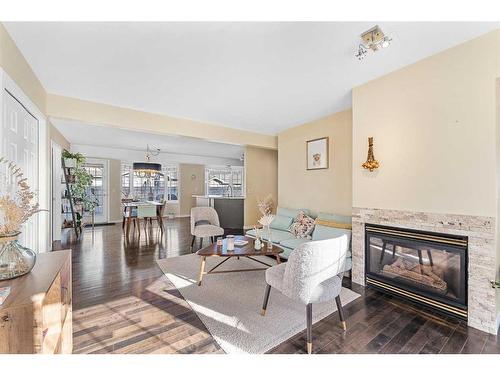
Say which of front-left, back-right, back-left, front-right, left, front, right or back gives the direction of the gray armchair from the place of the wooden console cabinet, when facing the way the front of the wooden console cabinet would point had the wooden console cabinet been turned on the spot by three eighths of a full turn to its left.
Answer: right

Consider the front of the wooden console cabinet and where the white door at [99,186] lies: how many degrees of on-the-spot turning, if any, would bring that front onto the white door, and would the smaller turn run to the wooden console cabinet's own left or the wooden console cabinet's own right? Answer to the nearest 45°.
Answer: approximately 90° to the wooden console cabinet's own left

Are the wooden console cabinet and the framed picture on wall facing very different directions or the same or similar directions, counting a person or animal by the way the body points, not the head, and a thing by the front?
very different directions

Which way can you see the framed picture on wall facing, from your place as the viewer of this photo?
facing the viewer and to the left of the viewer

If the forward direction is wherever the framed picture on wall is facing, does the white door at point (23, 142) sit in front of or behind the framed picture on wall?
in front

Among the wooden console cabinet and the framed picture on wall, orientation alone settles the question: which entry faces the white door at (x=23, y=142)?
the framed picture on wall

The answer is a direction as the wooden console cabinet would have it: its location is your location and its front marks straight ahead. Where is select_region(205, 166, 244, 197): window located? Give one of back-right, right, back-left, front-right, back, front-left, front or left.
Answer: front-left

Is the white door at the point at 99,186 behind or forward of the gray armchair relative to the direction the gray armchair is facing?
behind

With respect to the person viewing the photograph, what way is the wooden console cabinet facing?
facing to the right of the viewer

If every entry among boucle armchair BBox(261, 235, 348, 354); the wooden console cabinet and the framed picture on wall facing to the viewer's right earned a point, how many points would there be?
1

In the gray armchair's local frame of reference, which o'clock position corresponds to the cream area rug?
The cream area rug is roughly at 1 o'clock from the gray armchair.

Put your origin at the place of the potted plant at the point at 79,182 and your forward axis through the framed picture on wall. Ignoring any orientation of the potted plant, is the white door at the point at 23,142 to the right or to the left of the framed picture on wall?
right

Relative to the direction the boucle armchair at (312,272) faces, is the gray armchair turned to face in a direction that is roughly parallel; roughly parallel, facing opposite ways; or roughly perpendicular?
roughly parallel, facing opposite ways

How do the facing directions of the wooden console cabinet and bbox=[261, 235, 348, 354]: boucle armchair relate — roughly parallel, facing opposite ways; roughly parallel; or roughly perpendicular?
roughly perpendicular

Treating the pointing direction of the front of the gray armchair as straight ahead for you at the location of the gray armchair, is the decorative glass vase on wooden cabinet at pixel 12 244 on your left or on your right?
on your right

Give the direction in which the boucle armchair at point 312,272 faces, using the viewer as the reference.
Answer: facing away from the viewer and to the left of the viewer

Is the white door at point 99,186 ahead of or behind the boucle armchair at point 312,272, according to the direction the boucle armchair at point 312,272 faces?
ahead

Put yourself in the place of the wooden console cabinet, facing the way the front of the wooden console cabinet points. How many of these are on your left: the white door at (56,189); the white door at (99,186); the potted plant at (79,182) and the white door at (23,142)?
4

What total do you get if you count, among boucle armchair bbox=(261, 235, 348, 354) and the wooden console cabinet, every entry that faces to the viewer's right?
1

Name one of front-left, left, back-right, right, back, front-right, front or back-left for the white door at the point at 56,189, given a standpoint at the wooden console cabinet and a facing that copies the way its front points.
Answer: left

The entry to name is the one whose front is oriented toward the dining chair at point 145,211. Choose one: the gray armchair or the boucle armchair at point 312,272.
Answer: the boucle armchair
